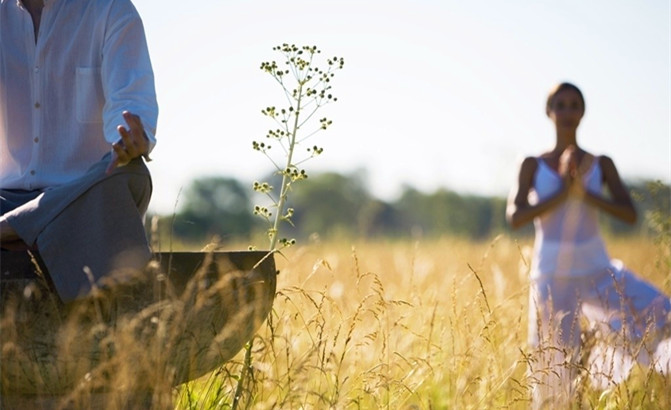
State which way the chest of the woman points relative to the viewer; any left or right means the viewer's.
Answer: facing the viewer

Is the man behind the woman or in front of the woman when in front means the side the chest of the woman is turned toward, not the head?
in front
